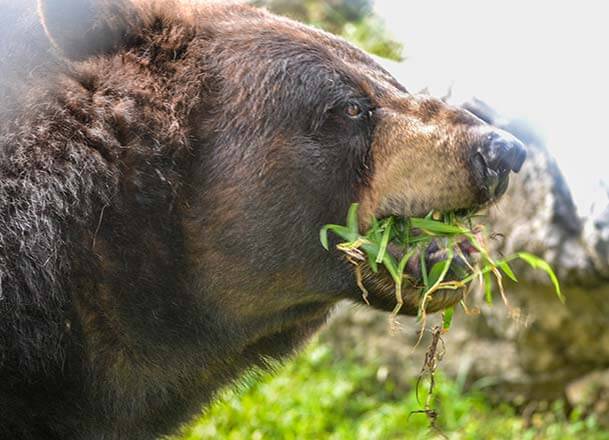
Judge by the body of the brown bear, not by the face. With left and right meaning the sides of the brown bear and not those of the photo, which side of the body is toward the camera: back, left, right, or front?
right
